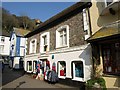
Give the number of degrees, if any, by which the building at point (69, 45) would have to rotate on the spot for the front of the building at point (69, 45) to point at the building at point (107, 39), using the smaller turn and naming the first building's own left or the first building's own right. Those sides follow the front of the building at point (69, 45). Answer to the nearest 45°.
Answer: approximately 90° to the first building's own left

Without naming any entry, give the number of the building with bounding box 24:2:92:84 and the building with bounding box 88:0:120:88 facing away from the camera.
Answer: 0

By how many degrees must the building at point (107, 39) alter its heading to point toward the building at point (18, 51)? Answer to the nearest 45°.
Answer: approximately 90° to its right

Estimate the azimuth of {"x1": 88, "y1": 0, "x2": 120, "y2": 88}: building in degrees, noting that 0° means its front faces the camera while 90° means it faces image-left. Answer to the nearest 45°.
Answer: approximately 45°

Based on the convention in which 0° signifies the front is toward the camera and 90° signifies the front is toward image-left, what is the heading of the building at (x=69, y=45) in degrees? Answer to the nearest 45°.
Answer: approximately 45°
